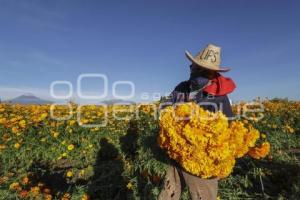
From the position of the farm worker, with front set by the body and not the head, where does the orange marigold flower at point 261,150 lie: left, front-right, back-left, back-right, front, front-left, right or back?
front-left

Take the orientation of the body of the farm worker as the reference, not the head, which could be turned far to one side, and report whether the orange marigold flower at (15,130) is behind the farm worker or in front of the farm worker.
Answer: behind

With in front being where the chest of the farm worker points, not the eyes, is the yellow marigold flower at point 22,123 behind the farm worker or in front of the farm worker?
behind
